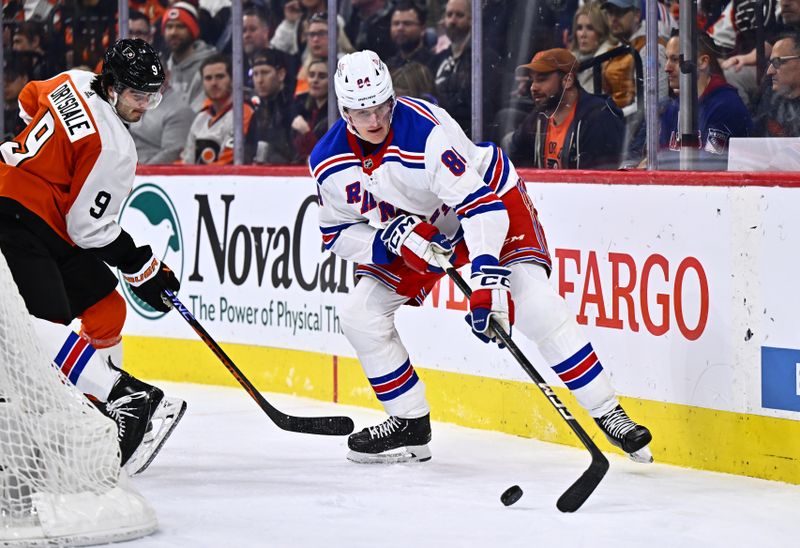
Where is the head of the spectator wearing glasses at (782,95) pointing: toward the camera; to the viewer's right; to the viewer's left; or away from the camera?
to the viewer's left

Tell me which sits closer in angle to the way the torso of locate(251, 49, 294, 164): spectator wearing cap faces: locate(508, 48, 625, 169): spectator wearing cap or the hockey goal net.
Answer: the hockey goal net

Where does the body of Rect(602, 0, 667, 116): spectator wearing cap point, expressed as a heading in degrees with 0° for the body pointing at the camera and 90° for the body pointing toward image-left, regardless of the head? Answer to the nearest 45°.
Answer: approximately 45°

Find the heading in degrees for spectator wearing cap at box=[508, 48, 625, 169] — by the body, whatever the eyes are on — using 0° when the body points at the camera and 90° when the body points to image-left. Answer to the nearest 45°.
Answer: approximately 45°

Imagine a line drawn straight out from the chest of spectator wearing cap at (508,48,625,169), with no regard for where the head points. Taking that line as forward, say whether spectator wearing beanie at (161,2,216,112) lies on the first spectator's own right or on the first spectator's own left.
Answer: on the first spectator's own right

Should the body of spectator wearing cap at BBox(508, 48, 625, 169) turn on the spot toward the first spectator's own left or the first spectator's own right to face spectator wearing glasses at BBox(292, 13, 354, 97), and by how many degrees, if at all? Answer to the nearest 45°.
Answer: approximately 90° to the first spectator's own right

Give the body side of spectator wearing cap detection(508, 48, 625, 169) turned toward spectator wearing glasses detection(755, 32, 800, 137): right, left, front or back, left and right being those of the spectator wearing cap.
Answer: left

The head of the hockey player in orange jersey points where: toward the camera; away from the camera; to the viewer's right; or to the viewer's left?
to the viewer's right

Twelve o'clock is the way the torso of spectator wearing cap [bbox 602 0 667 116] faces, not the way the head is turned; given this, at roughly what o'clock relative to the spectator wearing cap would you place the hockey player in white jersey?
The hockey player in white jersey is roughly at 12 o'clock from the spectator wearing cap.
